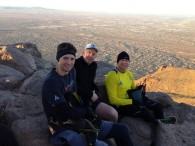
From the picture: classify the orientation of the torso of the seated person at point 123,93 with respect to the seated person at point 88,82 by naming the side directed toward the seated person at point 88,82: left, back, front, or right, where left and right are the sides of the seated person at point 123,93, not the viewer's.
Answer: right

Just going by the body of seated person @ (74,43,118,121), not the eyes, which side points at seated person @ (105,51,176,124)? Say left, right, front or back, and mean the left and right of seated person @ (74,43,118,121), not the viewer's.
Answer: left

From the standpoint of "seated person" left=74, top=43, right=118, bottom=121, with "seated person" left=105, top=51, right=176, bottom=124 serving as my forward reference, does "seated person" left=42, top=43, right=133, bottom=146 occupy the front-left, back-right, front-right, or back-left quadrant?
back-right

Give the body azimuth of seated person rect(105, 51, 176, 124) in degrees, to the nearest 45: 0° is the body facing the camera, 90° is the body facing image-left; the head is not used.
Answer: approximately 315°

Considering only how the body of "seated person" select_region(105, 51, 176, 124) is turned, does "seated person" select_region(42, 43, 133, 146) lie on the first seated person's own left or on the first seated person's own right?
on the first seated person's own right
